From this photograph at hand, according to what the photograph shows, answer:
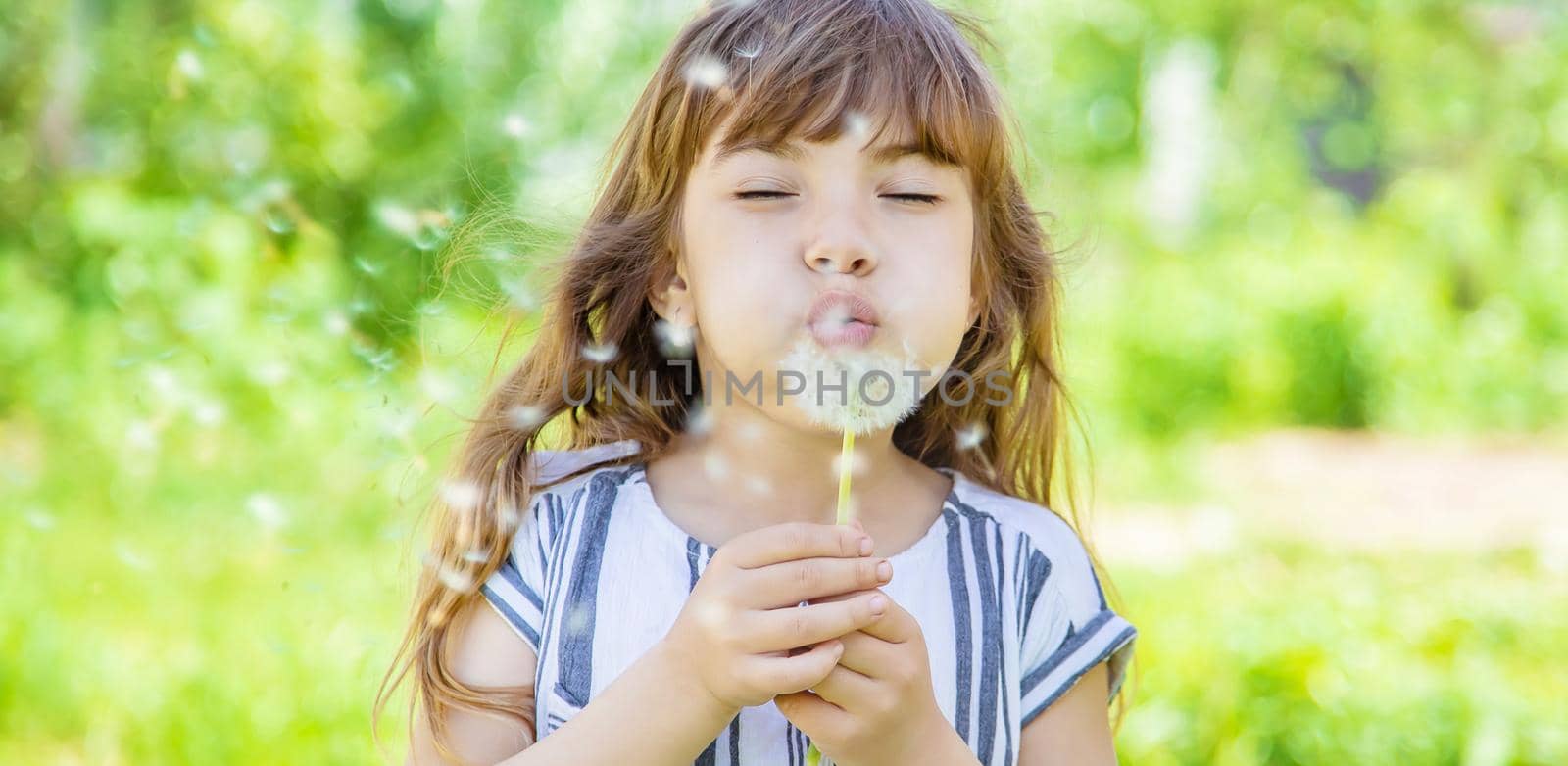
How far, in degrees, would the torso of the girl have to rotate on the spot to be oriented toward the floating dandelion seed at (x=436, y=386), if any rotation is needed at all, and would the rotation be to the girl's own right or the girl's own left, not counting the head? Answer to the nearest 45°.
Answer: approximately 135° to the girl's own right

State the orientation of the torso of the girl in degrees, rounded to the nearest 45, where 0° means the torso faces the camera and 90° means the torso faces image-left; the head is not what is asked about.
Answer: approximately 0°

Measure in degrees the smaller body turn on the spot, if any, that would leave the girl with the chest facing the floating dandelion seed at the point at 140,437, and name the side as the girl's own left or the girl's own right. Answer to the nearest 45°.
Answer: approximately 135° to the girl's own right

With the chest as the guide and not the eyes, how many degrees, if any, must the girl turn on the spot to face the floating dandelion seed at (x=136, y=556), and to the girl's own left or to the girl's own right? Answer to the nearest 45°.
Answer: approximately 135° to the girl's own right
